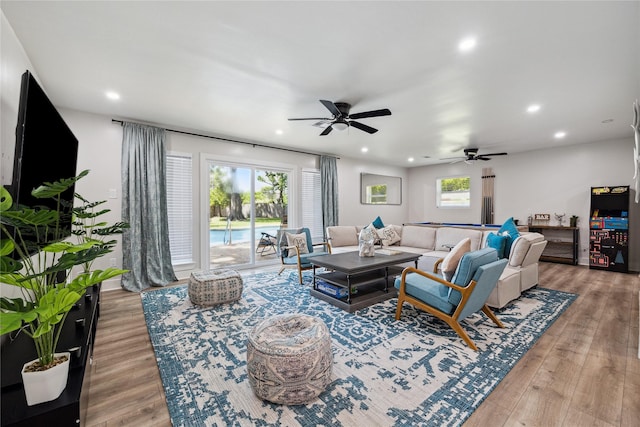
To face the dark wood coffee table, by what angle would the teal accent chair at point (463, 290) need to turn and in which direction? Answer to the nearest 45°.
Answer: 0° — it already faces it

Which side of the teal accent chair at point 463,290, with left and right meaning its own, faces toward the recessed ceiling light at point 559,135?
right

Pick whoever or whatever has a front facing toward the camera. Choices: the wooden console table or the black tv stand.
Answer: the wooden console table

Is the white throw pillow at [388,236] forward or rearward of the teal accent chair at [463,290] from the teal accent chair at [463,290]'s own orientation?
forward

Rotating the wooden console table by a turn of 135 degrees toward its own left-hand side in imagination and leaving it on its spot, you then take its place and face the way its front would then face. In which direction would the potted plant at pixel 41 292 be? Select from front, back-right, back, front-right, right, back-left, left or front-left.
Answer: back-right

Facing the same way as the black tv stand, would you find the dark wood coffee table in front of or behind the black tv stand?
in front

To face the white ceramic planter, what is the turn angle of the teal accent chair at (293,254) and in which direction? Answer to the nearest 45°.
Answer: approximately 45° to its right

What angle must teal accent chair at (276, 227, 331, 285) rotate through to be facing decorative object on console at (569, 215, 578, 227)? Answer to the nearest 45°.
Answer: approximately 45° to its left

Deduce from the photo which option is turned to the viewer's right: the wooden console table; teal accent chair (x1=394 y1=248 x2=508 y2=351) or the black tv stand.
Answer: the black tv stand

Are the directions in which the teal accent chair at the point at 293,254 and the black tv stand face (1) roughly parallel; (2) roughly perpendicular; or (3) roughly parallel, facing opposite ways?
roughly perpendicular

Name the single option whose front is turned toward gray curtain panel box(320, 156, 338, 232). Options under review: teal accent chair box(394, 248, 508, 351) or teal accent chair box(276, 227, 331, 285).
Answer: teal accent chair box(394, 248, 508, 351)

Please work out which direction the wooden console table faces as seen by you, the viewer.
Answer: facing the viewer

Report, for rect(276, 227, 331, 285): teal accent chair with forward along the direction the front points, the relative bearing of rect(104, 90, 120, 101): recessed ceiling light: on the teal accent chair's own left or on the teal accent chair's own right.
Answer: on the teal accent chair's own right

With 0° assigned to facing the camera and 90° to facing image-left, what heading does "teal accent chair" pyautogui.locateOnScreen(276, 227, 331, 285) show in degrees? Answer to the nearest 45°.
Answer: approximately 315°

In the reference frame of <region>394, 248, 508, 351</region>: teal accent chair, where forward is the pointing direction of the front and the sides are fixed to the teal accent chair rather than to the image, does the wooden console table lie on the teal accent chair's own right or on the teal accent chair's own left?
on the teal accent chair's own right

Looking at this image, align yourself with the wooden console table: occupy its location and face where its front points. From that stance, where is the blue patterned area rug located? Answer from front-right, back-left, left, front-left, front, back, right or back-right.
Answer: front

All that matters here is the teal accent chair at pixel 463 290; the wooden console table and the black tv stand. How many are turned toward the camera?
1

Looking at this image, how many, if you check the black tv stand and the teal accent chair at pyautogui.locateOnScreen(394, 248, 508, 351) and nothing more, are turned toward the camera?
0

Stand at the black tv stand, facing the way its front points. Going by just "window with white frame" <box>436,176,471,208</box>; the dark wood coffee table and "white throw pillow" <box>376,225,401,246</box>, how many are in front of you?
3
